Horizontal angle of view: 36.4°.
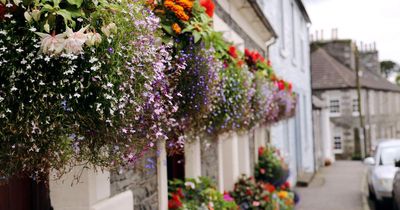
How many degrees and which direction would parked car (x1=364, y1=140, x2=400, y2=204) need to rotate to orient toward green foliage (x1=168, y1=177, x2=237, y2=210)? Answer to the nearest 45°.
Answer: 0° — it already faces it

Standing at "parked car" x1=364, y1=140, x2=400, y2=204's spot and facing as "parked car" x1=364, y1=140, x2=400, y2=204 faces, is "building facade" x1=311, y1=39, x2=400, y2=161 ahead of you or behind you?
behind

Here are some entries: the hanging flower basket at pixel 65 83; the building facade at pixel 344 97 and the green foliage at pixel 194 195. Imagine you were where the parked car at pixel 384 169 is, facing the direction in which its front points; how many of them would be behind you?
1

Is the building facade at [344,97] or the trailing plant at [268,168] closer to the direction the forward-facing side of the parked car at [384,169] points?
the trailing plant

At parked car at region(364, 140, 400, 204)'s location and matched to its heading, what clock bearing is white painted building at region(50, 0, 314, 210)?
The white painted building is roughly at 1 o'clock from the parked car.

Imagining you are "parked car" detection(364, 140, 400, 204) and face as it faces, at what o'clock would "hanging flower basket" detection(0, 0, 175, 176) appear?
The hanging flower basket is roughly at 12 o'clock from the parked car.

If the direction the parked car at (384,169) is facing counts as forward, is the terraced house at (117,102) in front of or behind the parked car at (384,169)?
in front

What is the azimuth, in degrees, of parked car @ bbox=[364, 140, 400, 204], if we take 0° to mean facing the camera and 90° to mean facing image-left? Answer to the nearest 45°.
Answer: approximately 0°
